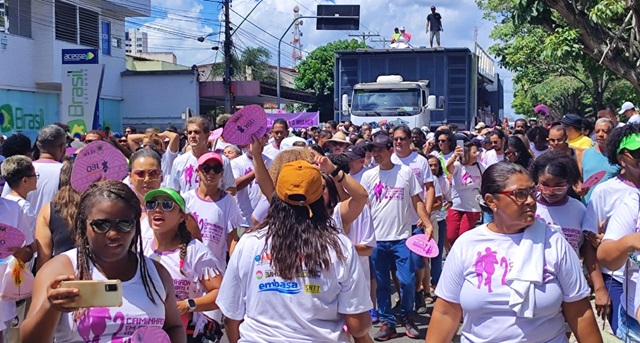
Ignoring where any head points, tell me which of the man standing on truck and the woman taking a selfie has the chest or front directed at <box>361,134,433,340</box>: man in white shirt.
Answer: the man standing on truck

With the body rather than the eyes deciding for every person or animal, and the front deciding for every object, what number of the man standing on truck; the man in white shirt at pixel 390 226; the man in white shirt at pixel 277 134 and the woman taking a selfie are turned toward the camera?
4

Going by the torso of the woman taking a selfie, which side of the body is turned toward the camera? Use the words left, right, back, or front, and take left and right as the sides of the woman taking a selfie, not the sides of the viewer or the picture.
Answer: front

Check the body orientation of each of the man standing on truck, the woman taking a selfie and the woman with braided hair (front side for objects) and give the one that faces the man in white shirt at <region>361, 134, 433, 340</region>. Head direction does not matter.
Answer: the man standing on truck

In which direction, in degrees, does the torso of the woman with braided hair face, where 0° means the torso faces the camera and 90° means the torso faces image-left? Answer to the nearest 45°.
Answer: approximately 45°

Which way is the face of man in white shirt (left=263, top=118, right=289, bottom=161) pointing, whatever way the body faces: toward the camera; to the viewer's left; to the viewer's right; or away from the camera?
toward the camera

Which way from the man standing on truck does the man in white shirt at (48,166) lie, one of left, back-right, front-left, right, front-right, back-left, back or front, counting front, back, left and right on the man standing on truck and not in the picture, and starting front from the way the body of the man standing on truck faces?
front

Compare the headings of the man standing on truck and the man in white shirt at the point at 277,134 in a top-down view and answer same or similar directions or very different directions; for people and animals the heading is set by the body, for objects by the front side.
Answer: same or similar directions

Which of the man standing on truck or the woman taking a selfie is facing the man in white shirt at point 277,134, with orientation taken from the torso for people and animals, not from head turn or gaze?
the man standing on truck

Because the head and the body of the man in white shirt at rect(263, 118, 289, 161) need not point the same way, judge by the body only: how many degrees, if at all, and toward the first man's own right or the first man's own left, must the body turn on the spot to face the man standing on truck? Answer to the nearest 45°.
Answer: approximately 180°

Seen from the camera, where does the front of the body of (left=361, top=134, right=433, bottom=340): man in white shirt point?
toward the camera

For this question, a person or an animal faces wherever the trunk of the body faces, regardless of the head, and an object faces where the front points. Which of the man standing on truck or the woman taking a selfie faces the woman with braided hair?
the man standing on truck
